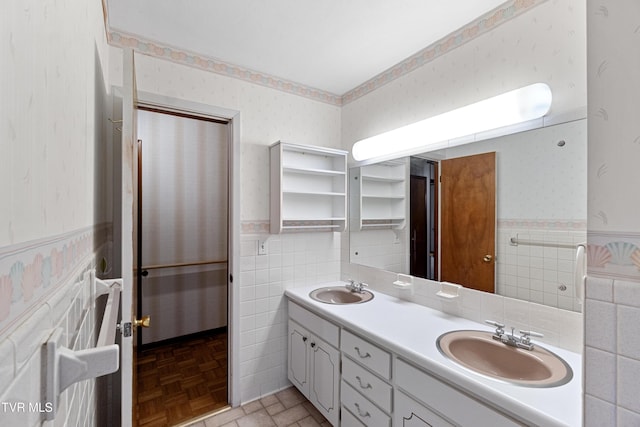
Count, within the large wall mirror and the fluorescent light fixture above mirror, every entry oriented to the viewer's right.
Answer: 0

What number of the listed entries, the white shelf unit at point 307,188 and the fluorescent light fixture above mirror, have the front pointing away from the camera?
0

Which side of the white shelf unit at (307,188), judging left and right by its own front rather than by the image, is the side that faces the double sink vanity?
front

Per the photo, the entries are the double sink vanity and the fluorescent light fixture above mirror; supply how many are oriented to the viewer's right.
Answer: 0

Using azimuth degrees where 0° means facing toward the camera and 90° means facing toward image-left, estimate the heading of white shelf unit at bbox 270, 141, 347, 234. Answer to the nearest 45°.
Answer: approximately 315°

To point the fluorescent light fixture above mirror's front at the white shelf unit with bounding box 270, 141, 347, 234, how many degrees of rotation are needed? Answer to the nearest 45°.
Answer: approximately 45° to its right

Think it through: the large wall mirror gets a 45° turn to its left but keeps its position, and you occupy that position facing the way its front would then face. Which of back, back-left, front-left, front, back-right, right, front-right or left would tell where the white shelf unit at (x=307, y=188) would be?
right
